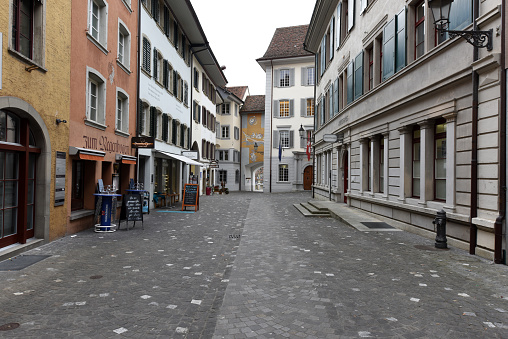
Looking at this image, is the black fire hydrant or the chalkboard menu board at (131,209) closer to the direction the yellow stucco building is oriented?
the black fire hydrant

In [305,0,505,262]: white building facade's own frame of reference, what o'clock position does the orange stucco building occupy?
The orange stucco building is roughly at 1 o'clock from the white building facade.

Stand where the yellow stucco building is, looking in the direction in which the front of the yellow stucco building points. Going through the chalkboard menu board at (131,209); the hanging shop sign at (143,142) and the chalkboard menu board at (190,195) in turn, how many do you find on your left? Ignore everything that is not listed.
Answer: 3

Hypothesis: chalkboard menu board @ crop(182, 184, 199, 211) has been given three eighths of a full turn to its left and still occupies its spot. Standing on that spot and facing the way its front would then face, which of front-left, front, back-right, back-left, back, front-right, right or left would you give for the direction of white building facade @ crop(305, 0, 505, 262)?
right

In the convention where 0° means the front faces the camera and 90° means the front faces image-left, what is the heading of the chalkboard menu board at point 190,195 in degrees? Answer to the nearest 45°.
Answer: approximately 0°

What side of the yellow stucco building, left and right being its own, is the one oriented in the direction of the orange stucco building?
left

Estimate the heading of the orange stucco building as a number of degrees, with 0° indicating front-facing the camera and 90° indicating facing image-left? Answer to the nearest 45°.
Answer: approximately 315°

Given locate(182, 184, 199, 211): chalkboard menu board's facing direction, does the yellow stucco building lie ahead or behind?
ahead

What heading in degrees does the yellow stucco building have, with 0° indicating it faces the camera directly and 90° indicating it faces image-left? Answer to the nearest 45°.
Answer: approximately 315°

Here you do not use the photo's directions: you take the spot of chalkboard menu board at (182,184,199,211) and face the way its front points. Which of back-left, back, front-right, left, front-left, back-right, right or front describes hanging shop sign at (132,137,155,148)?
front-right

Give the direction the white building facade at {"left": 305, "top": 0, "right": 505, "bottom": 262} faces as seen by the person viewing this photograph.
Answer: facing the viewer and to the left of the viewer

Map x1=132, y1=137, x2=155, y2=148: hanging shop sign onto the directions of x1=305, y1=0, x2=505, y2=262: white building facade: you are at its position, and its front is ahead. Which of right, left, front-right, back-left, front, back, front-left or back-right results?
front-right

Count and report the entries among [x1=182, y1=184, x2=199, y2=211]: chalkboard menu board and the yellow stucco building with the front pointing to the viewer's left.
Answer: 0

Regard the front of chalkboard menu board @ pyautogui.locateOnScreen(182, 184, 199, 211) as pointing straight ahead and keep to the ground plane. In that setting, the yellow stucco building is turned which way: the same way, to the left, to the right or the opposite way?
to the left
